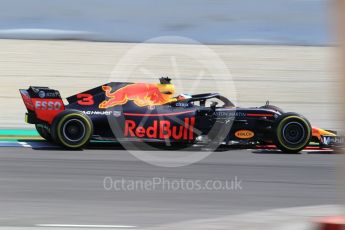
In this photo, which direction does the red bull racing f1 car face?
to the viewer's right
